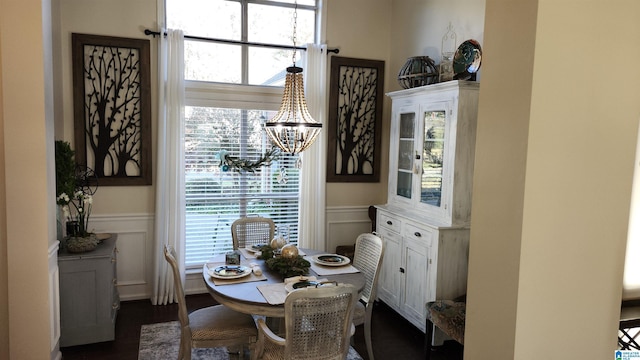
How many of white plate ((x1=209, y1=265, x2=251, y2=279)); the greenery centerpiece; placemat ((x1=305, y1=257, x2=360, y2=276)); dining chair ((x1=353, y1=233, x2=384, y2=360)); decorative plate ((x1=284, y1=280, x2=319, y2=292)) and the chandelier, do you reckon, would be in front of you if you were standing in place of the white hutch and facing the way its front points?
6

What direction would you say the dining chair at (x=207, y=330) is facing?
to the viewer's right

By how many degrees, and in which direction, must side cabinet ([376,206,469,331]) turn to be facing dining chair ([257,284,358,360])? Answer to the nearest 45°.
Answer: approximately 45° to its left

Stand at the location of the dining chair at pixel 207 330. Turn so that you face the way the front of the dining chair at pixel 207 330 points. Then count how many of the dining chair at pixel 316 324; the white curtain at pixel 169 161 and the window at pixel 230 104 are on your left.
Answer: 2

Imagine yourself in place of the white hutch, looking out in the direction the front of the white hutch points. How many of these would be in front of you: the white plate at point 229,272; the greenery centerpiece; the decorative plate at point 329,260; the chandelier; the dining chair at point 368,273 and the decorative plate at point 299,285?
6

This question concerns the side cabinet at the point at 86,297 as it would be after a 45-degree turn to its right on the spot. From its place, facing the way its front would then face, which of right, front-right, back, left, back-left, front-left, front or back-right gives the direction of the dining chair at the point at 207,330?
front

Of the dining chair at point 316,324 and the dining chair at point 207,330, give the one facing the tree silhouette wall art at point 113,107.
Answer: the dining chair at point 316,324

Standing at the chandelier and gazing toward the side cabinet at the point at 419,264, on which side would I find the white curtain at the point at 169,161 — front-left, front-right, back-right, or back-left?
back-left

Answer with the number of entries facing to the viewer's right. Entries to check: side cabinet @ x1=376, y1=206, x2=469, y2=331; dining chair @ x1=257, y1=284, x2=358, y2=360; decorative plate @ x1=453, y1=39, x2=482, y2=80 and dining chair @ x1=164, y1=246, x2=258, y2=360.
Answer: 1

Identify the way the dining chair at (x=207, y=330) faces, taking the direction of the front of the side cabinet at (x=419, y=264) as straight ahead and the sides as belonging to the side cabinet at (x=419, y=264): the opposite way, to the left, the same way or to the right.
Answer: the opposite way

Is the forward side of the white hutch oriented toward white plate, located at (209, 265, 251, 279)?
yes

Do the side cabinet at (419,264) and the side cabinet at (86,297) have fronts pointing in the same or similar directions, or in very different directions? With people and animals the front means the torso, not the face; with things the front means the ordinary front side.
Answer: very different directions

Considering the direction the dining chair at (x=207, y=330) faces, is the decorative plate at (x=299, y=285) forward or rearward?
forward

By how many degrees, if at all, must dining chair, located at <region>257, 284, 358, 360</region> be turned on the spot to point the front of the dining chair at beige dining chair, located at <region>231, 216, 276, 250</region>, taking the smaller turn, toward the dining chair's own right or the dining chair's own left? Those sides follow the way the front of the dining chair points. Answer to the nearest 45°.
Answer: approximately 45° to the dining chair's own right

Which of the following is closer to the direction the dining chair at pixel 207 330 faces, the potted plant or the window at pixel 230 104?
the window

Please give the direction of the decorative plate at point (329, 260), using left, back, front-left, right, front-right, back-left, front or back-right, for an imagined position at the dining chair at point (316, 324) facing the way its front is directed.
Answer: front-right

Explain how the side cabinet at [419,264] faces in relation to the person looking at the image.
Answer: facing the viewer and to the left of the viewer

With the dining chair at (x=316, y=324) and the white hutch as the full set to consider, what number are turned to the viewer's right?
0
